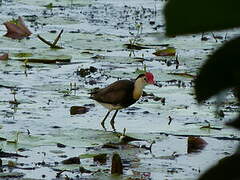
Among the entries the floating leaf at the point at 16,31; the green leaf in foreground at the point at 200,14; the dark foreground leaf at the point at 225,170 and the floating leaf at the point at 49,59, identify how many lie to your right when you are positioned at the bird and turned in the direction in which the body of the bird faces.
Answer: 2

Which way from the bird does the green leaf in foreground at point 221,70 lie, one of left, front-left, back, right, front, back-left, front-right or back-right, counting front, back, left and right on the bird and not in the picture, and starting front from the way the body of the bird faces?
right

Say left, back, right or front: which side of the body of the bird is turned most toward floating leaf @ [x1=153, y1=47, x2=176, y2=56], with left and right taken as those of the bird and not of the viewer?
left

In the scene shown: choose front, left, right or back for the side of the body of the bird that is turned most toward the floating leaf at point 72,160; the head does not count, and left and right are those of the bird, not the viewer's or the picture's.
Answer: right

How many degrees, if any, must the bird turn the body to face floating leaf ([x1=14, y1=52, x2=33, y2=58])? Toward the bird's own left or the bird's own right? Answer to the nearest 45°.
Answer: approximately 135° to the bird's own left

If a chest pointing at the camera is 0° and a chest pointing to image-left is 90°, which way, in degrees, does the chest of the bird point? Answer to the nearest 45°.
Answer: approximately 270°
